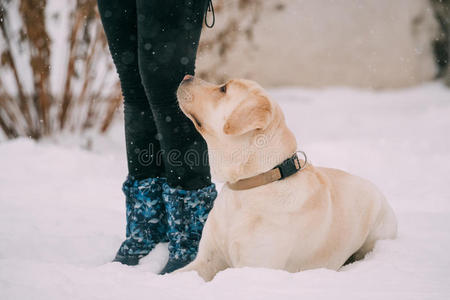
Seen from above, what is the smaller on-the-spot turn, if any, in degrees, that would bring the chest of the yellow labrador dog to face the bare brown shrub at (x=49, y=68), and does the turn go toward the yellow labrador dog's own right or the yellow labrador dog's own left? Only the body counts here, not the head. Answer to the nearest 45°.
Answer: approximately 45° to the yellow labrador dog's own right

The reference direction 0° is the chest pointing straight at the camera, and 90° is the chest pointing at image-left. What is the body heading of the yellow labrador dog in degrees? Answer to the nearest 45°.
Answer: approximately 90°
